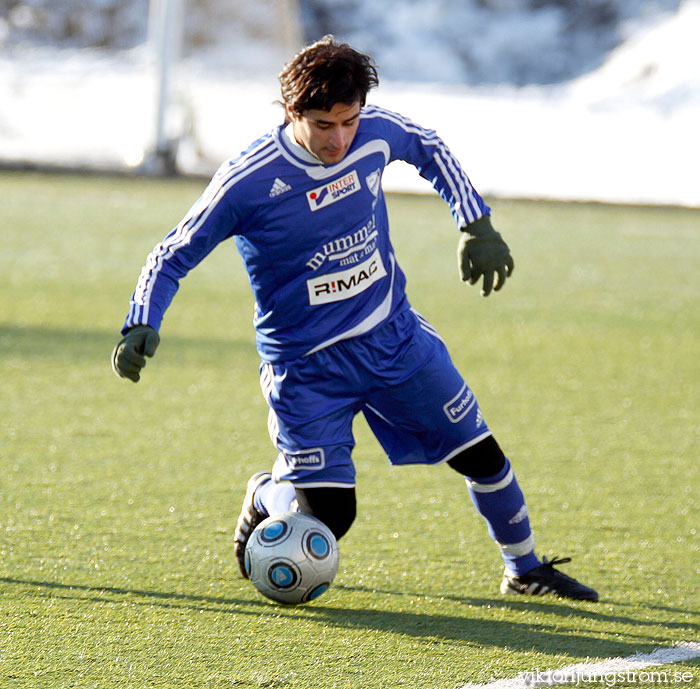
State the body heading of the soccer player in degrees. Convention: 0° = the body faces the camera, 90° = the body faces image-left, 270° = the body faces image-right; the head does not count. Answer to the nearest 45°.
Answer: approximately 315°
